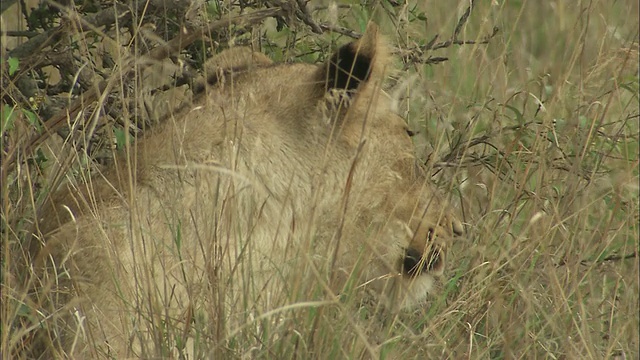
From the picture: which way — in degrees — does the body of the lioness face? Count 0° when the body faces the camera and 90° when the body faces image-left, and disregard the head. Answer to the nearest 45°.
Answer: approximately 270°

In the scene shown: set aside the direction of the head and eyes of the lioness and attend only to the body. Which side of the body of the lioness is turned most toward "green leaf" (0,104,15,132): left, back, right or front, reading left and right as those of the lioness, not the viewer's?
back
